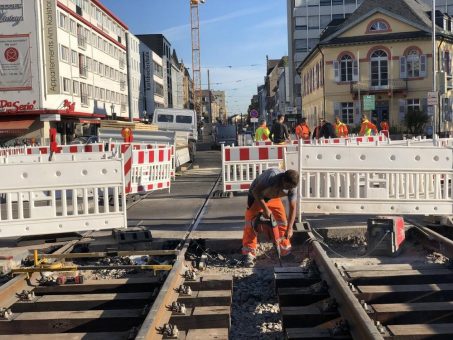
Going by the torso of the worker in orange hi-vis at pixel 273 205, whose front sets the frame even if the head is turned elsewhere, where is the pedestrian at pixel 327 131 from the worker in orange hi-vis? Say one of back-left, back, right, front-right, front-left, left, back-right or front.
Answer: back-left

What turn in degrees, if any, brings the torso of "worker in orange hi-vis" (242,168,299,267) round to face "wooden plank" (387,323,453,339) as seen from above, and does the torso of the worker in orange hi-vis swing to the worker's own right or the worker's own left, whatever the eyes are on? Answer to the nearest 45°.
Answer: approximately 45° to the worker's own right

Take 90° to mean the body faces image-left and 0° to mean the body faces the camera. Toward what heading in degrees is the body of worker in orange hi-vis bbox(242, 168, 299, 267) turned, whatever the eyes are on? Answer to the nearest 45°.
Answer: approximately 315°

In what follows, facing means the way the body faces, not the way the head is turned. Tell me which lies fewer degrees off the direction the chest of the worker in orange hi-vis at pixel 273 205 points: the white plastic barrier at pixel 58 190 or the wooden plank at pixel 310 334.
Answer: the wooden plank

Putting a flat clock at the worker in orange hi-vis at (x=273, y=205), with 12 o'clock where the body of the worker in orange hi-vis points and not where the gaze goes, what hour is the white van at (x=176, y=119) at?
The white van is roughly at 7 o'clock from the worker in orange hi-vis.
